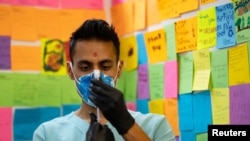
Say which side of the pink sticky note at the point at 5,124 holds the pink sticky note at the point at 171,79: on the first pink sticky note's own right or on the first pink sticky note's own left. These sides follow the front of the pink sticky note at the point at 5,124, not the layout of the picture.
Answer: on the first pink sticky note's own left

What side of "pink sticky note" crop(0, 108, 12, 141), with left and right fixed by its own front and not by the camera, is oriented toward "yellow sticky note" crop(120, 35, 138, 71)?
left

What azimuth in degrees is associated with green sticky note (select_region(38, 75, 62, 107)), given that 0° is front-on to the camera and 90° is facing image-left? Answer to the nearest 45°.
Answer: approximately 0°
